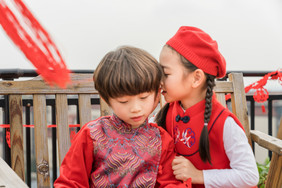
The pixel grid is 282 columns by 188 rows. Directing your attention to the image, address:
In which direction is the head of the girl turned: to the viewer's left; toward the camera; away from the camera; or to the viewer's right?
to the viewer's left

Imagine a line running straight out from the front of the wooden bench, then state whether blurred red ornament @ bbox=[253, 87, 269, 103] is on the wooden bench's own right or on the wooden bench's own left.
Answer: on the wooden bench's own left

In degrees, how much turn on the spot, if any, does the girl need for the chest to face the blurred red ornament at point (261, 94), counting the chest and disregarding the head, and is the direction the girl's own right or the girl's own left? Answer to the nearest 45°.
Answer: approximately 135° to the girl's own right

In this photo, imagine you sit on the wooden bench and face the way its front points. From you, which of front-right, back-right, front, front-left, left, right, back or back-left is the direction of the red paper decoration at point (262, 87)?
back-left

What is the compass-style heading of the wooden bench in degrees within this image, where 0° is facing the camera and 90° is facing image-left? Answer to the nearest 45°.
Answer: approximately 0°

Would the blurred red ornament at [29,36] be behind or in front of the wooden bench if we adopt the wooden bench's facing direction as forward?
in front

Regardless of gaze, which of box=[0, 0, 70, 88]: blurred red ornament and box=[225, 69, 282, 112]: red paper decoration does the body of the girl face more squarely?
the blurred red ornament

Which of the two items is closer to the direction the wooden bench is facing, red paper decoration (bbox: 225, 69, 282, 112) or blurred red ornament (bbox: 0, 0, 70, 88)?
the blurred red ornament
